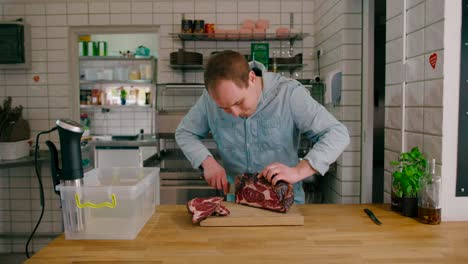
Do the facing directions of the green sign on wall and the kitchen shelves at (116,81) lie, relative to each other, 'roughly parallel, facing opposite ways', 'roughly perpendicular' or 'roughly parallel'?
roughly parallel

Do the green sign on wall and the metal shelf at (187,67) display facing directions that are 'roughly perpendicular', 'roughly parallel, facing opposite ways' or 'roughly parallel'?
roughly parallel

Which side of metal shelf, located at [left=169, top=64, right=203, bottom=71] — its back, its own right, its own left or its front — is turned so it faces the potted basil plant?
front

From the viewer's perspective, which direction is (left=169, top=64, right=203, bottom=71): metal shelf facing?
toward the camera

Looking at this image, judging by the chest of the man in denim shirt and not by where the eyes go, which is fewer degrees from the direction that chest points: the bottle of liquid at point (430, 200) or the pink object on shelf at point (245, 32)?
the bottle of liquid

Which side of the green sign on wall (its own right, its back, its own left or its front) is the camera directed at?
front

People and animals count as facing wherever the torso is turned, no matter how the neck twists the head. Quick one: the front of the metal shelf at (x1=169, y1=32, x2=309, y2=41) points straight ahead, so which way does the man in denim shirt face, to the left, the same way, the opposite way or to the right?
the same way

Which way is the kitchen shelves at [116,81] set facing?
toward the camera

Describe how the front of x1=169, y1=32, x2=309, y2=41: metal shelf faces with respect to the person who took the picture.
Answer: facing the viewer
